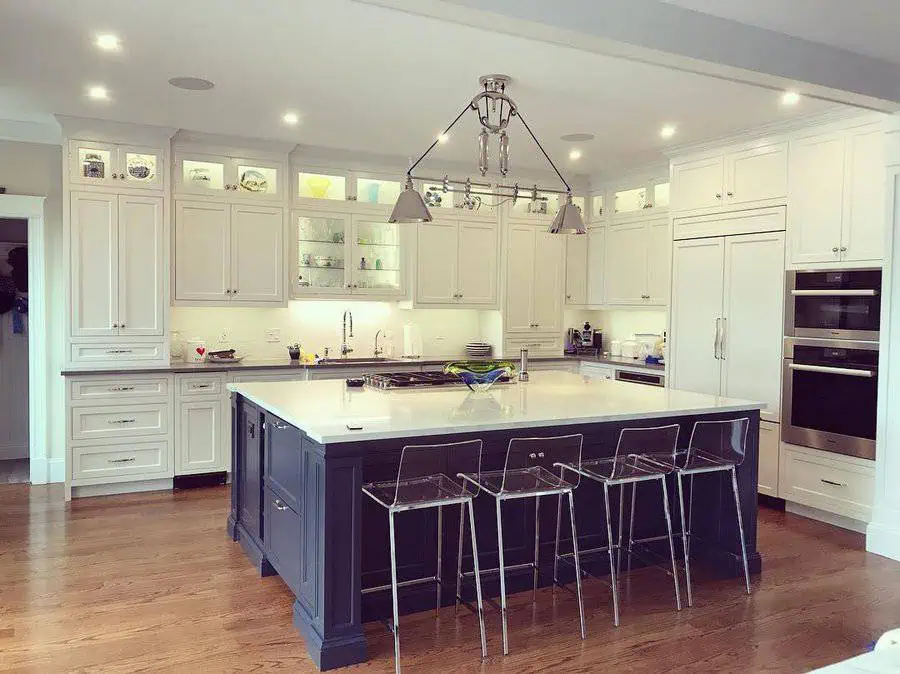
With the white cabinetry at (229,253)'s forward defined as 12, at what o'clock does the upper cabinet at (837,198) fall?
The upper cabinet is roughly at 10 o'clock from the white cabinetry.

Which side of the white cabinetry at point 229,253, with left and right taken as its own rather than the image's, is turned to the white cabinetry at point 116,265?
right

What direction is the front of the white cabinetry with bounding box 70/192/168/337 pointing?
toward the camera

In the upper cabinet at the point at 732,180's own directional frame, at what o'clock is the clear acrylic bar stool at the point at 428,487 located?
The clear acrylic bar stool is roughly at 11 o'clock from the upper cabinet.

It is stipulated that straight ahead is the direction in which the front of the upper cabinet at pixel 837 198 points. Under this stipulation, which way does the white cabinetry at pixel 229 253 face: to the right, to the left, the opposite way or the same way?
to the left

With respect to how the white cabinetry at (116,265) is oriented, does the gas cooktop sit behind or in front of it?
in front

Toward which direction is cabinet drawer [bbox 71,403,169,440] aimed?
toward the camera

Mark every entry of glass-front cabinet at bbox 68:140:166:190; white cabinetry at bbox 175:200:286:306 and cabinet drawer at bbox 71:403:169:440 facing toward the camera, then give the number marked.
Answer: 3

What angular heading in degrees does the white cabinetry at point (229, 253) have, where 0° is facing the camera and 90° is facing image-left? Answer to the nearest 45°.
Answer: approximately 0°

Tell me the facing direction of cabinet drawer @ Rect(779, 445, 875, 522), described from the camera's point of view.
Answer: facing the viewer and to the left of the viewer

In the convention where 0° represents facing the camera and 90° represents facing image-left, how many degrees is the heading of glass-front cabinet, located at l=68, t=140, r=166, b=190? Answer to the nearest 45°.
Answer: approximately 0°

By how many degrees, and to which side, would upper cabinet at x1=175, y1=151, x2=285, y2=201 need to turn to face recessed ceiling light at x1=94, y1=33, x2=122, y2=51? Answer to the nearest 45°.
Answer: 0° — it already faces it

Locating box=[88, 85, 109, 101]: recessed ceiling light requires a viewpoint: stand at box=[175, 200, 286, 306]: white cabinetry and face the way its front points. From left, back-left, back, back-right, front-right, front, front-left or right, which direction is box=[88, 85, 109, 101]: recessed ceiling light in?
front-right
